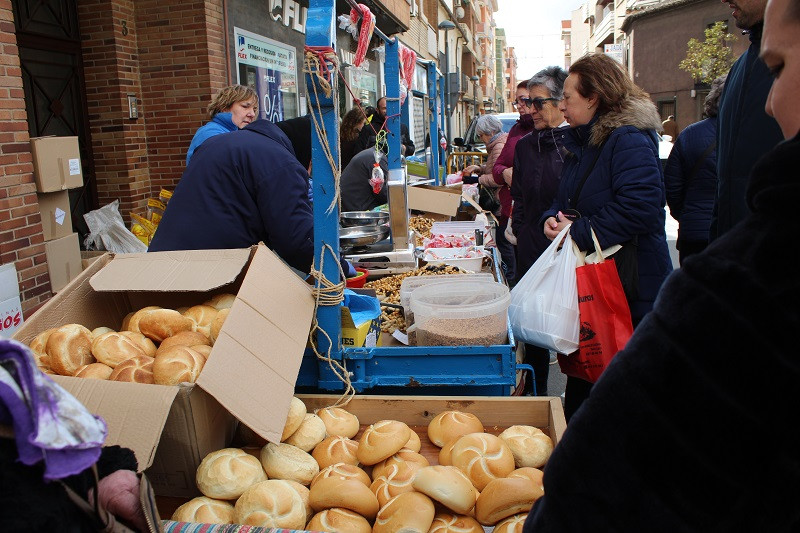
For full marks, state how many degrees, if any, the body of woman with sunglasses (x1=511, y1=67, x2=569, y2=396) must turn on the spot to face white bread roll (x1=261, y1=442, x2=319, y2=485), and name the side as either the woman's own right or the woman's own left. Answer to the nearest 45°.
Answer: approximately 45° to the woman's own left

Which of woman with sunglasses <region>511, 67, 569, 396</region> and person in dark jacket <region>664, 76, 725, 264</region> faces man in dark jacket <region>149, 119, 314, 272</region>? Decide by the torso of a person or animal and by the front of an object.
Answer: the woman with sunglasses

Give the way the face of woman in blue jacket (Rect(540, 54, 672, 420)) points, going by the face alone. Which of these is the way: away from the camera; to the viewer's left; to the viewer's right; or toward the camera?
to the viewer's left

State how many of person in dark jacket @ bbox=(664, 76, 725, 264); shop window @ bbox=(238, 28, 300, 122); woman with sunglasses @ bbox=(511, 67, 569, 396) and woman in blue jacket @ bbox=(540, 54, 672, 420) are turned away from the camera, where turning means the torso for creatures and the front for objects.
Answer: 1

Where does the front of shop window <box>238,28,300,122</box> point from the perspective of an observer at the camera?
facing the viewer and to the right of the viewer

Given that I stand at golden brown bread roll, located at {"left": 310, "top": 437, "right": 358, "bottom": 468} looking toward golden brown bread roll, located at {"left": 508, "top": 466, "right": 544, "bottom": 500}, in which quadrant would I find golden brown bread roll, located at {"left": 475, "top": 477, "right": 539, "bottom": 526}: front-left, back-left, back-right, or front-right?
front-right

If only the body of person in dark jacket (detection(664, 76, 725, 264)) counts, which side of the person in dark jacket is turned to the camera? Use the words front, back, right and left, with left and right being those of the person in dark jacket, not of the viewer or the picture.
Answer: back

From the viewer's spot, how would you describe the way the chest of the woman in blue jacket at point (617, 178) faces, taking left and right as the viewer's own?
facing to the left of the viewer

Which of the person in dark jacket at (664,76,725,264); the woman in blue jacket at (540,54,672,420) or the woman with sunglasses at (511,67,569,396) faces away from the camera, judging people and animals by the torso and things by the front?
the person in dark jacket

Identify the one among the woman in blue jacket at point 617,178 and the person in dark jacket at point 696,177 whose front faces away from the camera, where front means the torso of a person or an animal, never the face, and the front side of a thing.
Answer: the person in dark jacket

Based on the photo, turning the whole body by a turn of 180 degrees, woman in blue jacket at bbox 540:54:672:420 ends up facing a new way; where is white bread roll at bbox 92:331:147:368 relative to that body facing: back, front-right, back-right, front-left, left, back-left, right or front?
back-right

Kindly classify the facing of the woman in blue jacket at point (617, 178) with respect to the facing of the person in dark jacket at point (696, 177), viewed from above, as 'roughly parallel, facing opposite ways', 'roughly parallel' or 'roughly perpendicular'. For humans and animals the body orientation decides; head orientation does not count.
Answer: roughly perpendicular

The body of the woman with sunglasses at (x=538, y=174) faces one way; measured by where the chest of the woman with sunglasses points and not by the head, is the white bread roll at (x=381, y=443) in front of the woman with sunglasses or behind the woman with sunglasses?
in front

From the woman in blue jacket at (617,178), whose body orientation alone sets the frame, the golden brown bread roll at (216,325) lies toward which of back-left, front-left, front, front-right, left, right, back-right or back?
front-left

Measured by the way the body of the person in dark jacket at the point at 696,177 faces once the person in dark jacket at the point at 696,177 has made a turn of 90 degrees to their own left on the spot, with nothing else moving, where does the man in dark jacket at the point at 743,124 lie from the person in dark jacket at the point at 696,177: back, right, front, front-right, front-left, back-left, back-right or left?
left

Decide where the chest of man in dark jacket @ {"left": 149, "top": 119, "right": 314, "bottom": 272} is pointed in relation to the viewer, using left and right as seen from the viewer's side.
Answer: facing away from the viewer and to the right of the viewer

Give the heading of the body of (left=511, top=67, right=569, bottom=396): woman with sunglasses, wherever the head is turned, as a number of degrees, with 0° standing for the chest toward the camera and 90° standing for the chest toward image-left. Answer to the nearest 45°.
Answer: approximately 45°

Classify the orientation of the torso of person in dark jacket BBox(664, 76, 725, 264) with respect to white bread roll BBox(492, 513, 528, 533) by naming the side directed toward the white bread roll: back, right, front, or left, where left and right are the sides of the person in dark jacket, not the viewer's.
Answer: back

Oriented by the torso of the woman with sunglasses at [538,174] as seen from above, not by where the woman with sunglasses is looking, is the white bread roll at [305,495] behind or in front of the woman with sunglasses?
in front

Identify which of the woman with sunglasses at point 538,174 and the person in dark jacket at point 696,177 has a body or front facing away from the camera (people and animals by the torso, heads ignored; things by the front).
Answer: the person in dark jacket
